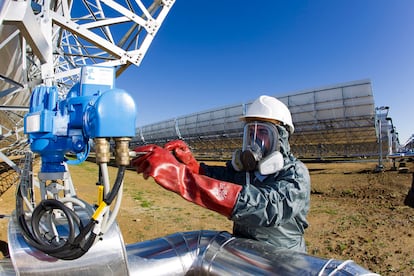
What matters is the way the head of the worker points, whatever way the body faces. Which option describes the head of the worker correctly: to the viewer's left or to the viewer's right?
to the viewer's left

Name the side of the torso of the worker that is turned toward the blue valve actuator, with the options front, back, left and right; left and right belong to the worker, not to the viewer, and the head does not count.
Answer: front

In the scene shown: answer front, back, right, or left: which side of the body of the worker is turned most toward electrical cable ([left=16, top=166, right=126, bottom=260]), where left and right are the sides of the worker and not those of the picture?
front

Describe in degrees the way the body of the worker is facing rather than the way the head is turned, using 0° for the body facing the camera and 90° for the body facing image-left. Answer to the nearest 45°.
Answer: approximately 45°
